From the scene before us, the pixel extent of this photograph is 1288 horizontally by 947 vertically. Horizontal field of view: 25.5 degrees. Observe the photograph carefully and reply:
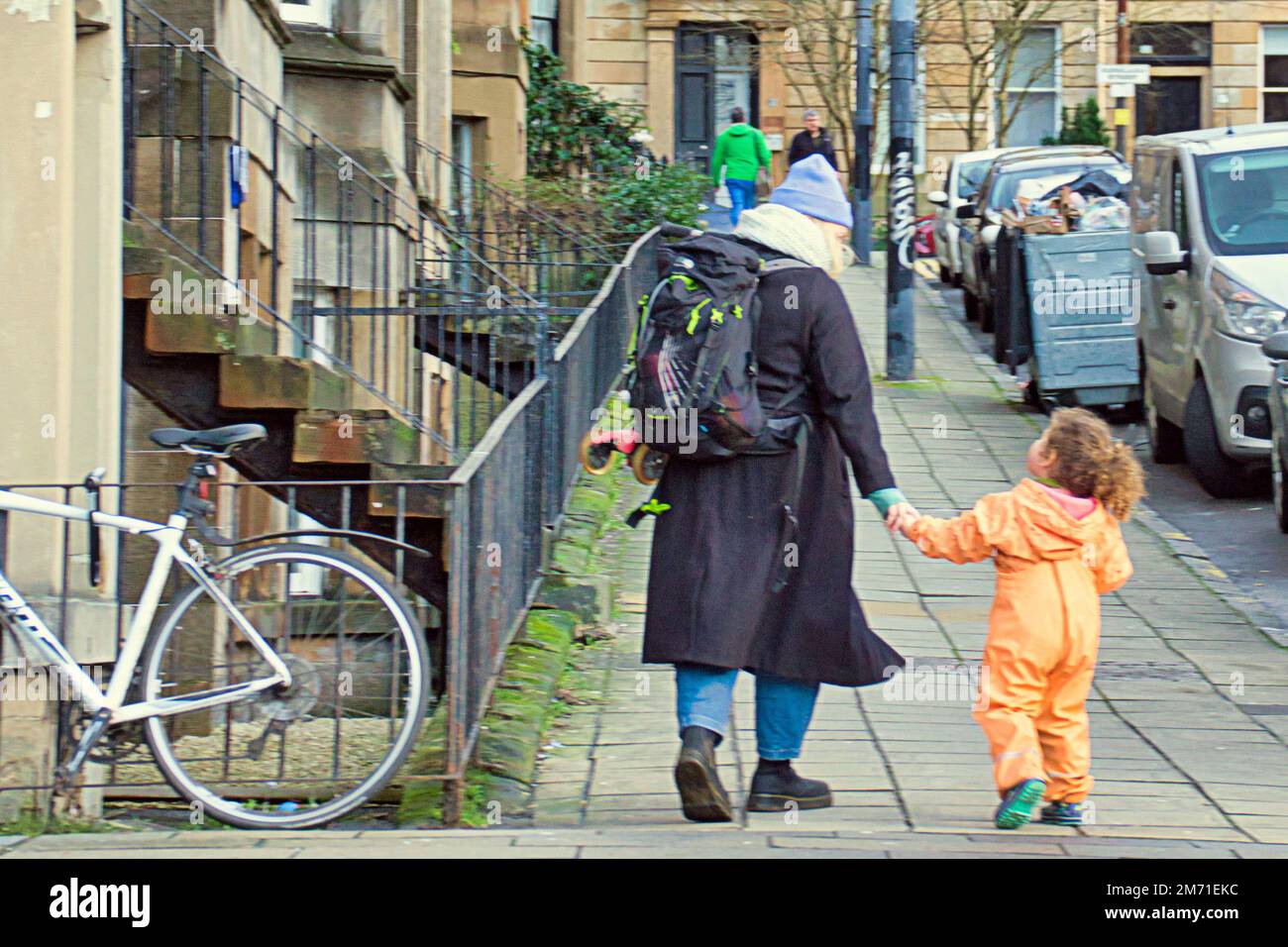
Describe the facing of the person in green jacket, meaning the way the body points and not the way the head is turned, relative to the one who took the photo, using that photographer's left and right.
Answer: facing away from the viewer

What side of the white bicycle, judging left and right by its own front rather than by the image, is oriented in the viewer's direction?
left

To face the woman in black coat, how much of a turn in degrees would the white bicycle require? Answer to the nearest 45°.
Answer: approximately 180°

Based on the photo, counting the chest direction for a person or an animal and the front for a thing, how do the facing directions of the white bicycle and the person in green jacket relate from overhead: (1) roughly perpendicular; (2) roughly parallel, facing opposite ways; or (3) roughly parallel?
roughly perpendicular

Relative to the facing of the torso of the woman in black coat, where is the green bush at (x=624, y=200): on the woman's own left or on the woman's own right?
on the woman's own left

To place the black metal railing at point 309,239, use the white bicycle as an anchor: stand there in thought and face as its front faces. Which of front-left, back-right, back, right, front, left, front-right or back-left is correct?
right

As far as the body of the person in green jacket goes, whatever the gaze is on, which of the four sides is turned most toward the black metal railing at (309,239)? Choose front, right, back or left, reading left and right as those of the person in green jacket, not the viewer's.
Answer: back

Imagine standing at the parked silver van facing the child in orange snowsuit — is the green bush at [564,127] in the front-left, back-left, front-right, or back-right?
back-right

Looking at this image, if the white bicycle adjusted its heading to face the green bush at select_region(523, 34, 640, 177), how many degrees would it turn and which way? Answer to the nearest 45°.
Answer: approximately 90° to its right

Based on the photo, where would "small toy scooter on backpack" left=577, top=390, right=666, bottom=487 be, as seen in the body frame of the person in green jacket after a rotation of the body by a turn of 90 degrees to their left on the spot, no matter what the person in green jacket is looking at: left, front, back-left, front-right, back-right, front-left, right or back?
left

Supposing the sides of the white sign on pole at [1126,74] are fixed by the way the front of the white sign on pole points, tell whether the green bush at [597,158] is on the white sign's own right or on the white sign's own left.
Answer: on the white sign's own right

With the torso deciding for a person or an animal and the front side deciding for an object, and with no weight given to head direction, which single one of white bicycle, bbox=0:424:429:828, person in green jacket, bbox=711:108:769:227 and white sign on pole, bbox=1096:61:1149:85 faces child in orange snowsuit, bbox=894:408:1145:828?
the white sign on pole

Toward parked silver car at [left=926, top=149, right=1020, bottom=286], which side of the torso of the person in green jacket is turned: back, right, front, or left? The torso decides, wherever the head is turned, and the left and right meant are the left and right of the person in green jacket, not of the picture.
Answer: right

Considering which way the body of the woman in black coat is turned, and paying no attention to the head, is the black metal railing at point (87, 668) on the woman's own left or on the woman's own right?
on the woman's own left

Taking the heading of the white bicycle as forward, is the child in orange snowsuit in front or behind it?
behind

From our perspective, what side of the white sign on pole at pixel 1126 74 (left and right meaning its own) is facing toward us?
front

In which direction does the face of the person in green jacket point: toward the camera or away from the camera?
away from the camera
